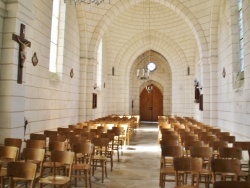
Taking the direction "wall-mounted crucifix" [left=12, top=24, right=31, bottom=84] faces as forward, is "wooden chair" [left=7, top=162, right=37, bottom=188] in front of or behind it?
in front

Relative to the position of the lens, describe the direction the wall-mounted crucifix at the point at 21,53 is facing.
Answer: facing the viewer and to the right of the viewer

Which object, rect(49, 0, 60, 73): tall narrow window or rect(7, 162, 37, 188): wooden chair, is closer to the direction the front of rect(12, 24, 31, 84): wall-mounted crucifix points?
the wooden chair

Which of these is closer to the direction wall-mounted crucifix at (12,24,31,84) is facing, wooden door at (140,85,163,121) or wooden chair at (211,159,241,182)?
the wooden chair

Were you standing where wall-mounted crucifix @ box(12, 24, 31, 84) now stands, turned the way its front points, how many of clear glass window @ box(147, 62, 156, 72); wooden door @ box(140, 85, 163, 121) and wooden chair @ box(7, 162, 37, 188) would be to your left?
2

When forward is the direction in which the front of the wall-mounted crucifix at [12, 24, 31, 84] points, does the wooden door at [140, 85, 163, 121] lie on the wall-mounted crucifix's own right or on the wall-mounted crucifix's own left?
on the wall-mounted crucifix's own left

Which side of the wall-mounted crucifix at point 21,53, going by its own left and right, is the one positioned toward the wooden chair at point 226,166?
front

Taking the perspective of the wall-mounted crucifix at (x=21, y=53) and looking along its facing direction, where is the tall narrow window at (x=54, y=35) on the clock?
The tall narrow window is roughly at 8 o'clock from the wall-mounted crucifix.
